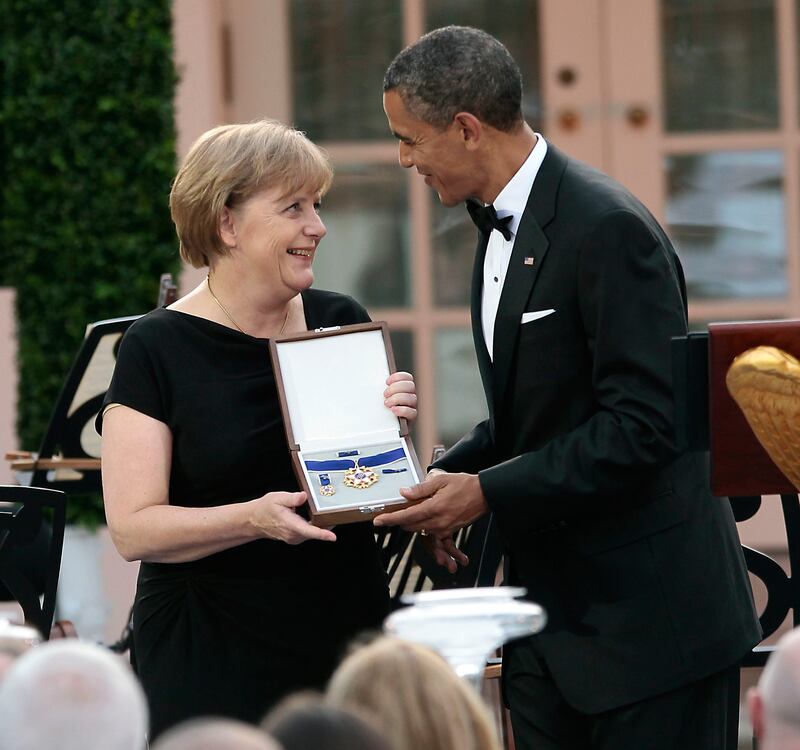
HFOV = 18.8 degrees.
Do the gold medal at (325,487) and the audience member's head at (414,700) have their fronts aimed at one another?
yes

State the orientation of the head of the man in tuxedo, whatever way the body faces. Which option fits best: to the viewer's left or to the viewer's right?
to the viewer's left

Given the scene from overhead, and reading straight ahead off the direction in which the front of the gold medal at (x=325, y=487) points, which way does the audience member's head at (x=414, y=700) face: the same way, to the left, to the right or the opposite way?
the opposite way

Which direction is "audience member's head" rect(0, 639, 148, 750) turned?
away from the camera

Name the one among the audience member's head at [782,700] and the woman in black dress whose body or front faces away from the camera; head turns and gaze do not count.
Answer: the audience member's head

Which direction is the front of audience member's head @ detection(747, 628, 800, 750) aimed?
away from the camera

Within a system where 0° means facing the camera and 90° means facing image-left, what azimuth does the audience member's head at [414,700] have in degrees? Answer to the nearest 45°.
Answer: approximately 180°

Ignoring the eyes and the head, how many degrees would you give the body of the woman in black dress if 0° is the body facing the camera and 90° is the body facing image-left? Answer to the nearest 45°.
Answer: approximately 315°

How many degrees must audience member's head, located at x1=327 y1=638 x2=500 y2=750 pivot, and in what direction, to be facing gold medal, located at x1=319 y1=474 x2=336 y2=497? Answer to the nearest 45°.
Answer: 0° — it already faces it
